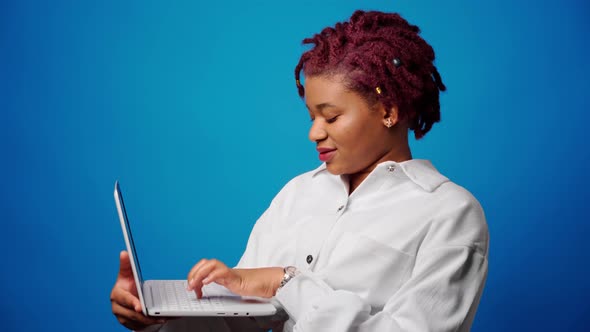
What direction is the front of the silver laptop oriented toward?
to the viewer's right
